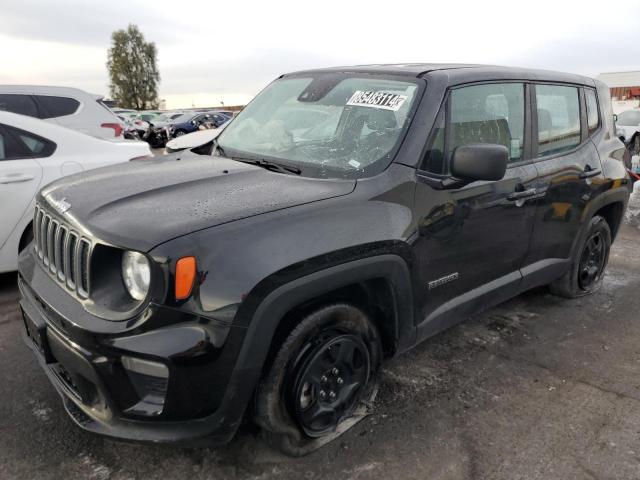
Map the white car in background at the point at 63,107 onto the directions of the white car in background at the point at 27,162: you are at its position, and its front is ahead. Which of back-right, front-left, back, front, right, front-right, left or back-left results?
right

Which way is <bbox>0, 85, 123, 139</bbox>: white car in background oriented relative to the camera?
to the viewer's left

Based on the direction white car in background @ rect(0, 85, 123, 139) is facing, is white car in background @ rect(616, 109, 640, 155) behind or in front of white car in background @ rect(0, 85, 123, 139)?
behind

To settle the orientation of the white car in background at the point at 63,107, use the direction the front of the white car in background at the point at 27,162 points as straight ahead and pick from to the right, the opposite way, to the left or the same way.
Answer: the same way

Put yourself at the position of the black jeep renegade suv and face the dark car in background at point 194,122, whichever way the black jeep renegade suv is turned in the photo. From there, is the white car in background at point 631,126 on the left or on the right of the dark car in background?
right

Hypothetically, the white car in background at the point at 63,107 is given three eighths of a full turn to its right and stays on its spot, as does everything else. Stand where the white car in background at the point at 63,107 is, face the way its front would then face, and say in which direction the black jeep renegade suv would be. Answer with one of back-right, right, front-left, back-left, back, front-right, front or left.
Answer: back-right

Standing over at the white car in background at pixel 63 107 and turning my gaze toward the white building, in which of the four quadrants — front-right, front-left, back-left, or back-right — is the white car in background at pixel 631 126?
front-right

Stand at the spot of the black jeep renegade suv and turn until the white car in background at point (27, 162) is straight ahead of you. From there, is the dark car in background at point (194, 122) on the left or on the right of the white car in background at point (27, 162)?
right

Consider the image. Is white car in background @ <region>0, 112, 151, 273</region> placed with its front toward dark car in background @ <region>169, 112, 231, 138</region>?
no

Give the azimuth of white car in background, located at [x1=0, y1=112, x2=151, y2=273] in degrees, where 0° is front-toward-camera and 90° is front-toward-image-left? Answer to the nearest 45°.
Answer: approximately 90°

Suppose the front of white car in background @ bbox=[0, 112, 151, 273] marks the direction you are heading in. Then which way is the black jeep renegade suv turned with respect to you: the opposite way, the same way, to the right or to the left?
the same way

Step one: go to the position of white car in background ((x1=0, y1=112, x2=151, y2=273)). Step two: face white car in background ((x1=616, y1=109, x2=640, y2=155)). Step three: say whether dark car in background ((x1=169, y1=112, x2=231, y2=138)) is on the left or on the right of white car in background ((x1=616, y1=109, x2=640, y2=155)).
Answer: left

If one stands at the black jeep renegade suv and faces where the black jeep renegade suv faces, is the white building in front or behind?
behind

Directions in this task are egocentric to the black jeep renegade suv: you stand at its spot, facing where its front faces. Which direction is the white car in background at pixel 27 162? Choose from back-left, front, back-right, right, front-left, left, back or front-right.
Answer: right

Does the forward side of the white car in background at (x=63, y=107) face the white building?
no

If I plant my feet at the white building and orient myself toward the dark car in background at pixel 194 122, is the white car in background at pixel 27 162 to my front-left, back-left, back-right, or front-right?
front-left

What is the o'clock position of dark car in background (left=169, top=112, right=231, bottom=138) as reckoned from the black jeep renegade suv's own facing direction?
The dark car in background is roughly at 4 o'clock from the black jeep renegade suv.

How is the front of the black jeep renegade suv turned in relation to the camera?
facing the viewer and to the left of the viewer

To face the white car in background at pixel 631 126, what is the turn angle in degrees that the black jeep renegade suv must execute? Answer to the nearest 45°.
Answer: approximately 180°
